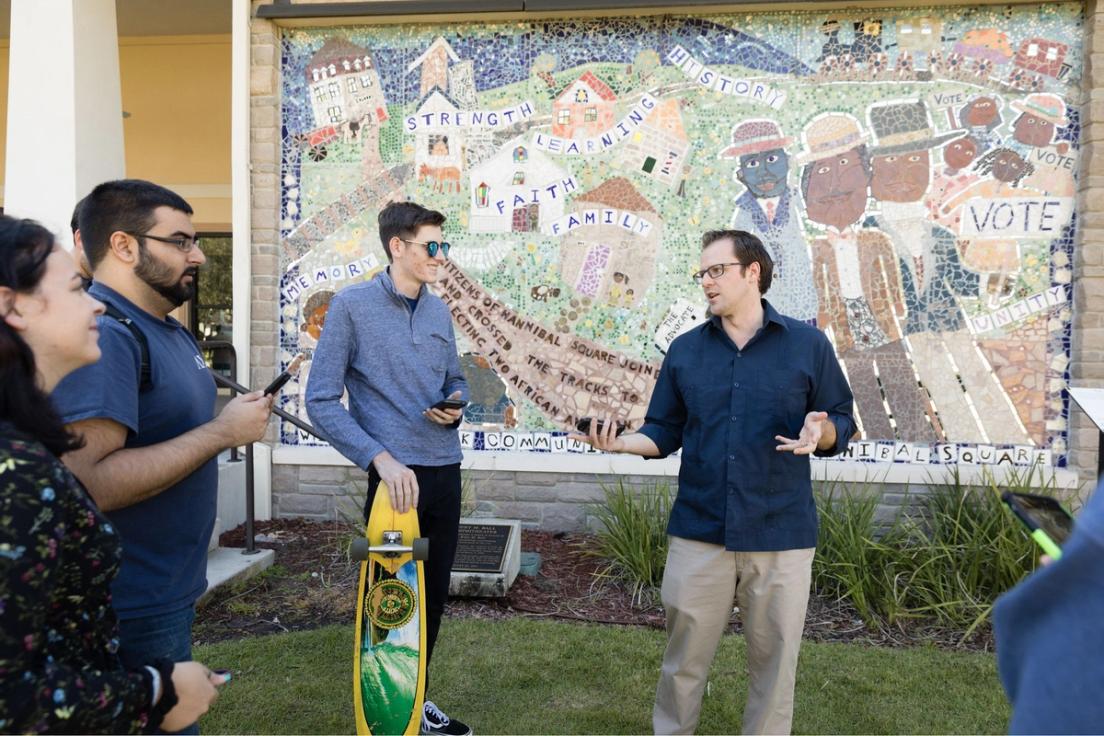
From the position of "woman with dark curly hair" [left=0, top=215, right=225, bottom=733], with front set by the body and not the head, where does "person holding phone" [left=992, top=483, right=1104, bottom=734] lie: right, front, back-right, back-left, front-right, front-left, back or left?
front-right

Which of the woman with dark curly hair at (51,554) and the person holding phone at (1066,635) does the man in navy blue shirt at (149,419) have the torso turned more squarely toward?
the person holding phone

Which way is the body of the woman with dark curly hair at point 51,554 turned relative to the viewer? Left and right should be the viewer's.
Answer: facing to the right of the viewer

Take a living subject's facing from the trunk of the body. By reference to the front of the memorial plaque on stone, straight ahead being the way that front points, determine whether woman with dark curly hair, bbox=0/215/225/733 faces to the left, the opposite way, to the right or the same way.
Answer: to the left

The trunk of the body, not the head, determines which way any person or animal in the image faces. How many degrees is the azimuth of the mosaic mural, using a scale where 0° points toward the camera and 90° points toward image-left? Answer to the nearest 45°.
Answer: approximately 0°

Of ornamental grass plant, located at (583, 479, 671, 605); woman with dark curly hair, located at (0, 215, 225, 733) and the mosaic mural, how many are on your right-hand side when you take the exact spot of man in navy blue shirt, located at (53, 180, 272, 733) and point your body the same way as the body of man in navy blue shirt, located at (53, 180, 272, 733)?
1

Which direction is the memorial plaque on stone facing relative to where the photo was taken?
toward the camera

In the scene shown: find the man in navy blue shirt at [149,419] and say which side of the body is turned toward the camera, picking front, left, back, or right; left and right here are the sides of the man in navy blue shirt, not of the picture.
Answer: right

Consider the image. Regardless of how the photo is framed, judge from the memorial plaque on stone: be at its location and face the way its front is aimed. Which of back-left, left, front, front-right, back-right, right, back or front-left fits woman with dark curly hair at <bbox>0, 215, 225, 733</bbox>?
front

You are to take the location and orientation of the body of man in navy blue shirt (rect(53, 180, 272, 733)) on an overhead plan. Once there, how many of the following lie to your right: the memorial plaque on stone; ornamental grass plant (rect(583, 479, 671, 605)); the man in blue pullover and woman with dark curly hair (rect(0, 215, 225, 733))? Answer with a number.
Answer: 1

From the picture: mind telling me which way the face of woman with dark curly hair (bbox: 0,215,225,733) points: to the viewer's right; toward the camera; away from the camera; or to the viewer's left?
to the viewer's right

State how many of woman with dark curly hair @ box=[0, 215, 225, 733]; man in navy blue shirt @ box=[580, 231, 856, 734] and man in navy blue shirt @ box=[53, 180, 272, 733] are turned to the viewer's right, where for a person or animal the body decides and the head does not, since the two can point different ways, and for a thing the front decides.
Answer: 2
